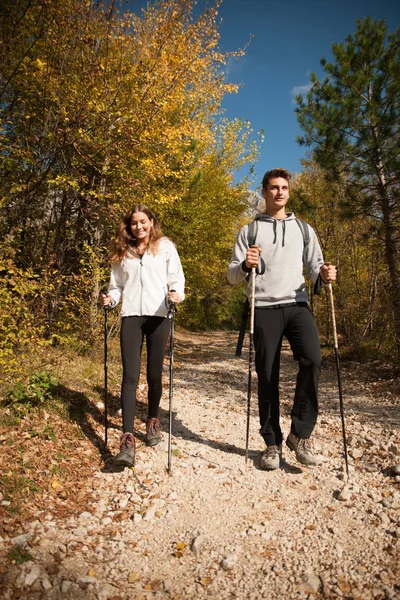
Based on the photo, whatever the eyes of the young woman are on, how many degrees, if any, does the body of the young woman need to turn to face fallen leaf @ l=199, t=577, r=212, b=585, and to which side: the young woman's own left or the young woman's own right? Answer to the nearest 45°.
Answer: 0° — they already face it

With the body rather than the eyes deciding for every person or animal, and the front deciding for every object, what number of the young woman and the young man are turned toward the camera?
2

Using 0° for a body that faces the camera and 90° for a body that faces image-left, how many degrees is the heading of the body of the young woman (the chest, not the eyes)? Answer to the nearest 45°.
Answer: approximately 0°

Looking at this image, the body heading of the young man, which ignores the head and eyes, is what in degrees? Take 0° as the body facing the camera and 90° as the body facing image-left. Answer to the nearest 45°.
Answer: approximately 0°

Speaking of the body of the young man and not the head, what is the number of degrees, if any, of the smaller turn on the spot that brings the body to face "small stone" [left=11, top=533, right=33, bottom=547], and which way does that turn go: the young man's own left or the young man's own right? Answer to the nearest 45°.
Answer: approximately 45° to the young man's own right

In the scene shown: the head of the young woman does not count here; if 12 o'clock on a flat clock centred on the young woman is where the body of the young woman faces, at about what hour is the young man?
The young man is roughly at 10 o'clock from the young woman.

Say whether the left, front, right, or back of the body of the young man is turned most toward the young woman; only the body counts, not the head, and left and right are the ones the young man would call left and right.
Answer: right

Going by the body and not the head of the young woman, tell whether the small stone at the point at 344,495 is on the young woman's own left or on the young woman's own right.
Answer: on the young woman's own left

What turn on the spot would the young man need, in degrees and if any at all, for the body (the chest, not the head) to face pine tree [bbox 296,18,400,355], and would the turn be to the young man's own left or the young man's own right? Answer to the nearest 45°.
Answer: approximately 180°
